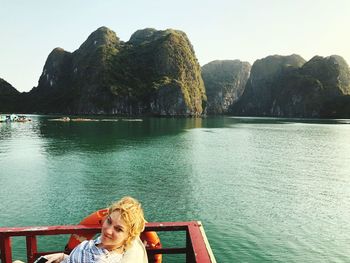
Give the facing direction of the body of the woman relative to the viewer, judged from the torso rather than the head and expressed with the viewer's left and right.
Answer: facing the viewer and to the left of the viewer
